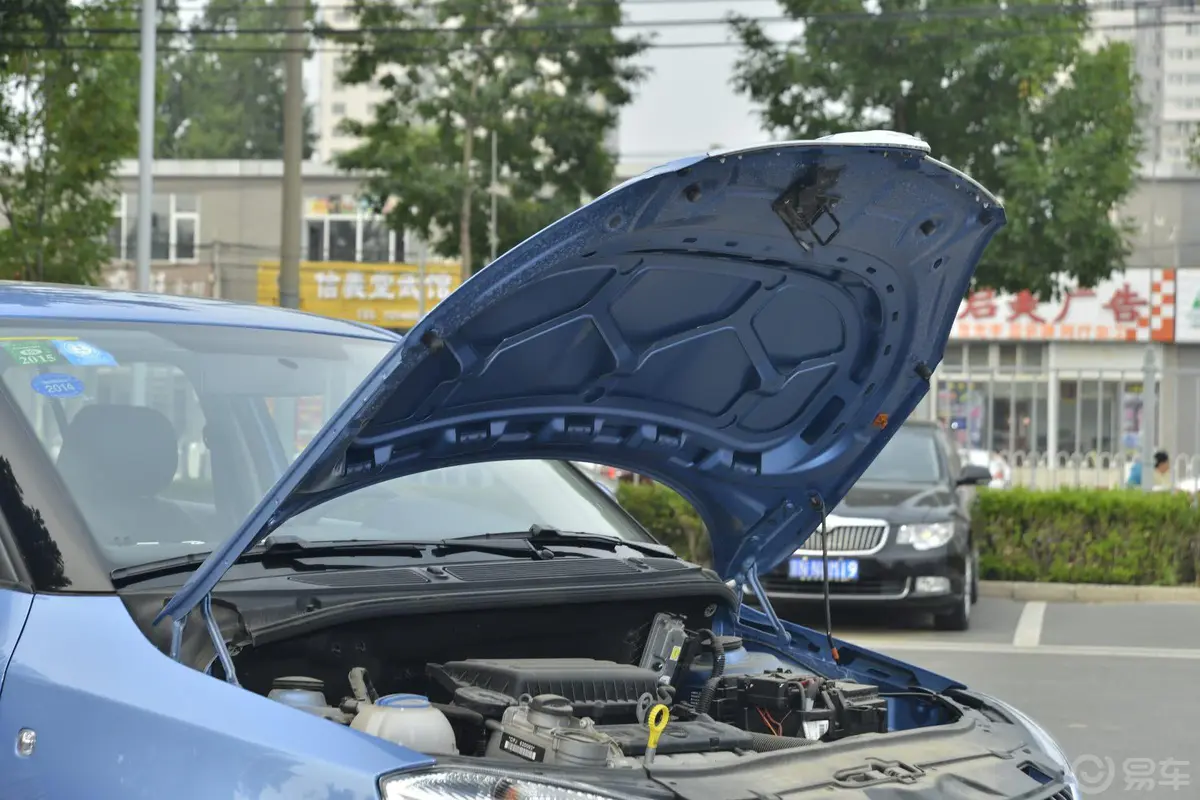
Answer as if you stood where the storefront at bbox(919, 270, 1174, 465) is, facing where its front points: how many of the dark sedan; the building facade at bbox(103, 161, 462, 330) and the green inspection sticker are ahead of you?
2

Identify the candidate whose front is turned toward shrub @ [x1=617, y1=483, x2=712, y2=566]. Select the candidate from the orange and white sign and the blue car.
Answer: the orange and white sign

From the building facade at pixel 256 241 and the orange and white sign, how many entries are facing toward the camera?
2

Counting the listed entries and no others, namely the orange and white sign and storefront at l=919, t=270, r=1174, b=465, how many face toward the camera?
2

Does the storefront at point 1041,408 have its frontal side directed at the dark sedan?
yes

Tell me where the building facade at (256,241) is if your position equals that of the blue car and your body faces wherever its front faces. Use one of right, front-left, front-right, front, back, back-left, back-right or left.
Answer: back-left
